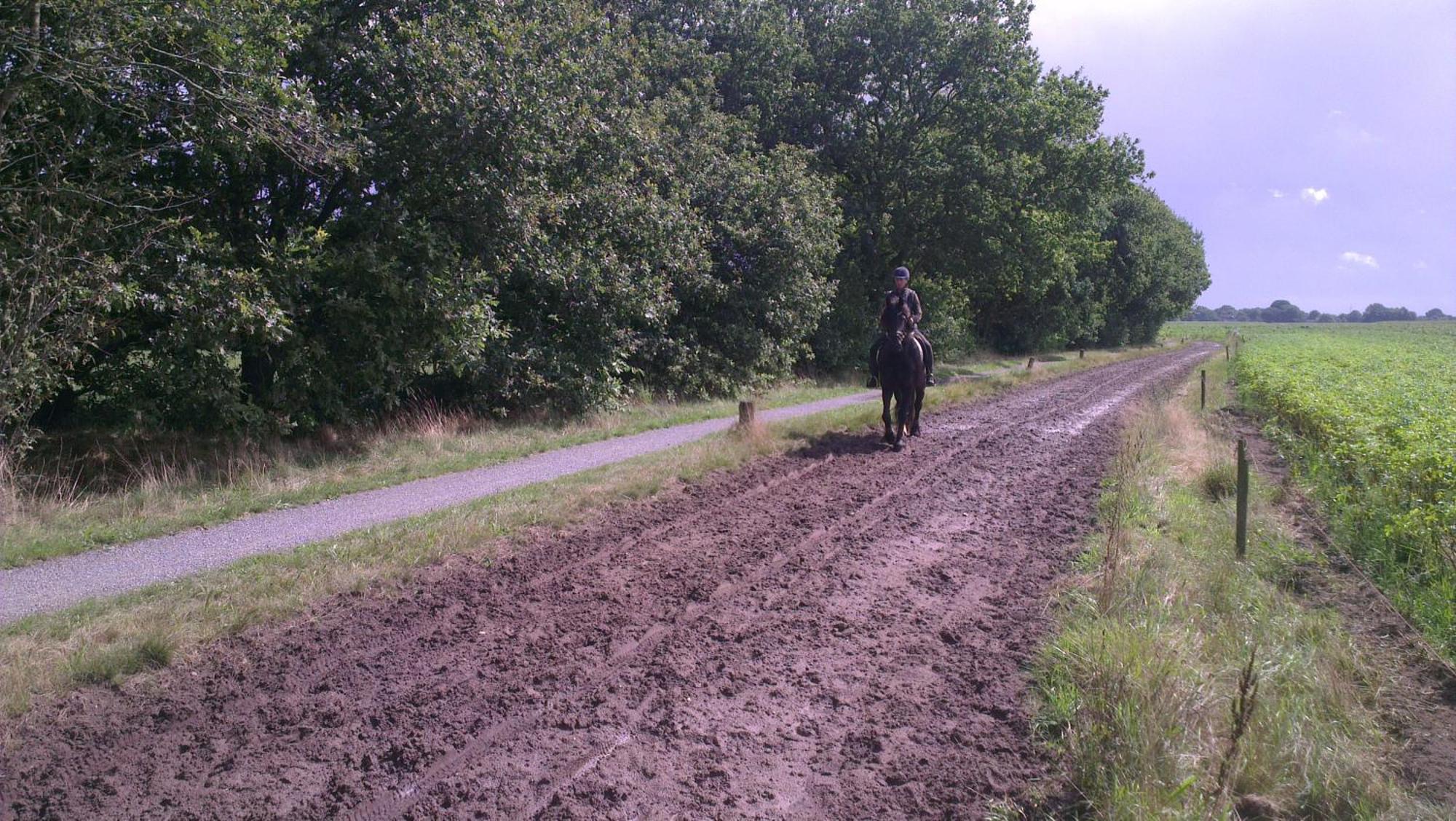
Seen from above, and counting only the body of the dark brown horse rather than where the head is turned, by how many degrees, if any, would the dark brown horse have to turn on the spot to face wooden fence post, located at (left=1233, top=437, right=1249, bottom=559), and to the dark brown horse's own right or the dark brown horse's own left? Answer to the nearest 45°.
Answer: approximately 45° to the dark brown horse's own left

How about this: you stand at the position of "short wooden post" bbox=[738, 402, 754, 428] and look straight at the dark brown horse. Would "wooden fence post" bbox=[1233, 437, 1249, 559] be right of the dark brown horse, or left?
right

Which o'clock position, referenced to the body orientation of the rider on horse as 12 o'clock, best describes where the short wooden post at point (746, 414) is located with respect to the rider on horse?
The short wooden post is roughly at 3 o'clock from the rider on horse.

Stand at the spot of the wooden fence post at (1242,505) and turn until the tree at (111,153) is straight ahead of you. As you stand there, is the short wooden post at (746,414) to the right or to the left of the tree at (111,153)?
right

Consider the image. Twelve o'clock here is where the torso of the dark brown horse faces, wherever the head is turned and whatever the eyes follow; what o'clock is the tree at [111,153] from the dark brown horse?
The tree is roughly at 2 o'clock from the dark brown horse.

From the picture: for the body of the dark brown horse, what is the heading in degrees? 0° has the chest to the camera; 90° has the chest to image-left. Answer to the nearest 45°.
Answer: approximately 0°

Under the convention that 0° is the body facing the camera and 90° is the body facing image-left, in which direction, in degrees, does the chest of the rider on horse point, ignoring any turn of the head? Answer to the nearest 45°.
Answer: approximately 0°

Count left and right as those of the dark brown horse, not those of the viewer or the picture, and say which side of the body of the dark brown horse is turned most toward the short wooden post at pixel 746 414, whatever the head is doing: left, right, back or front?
right
